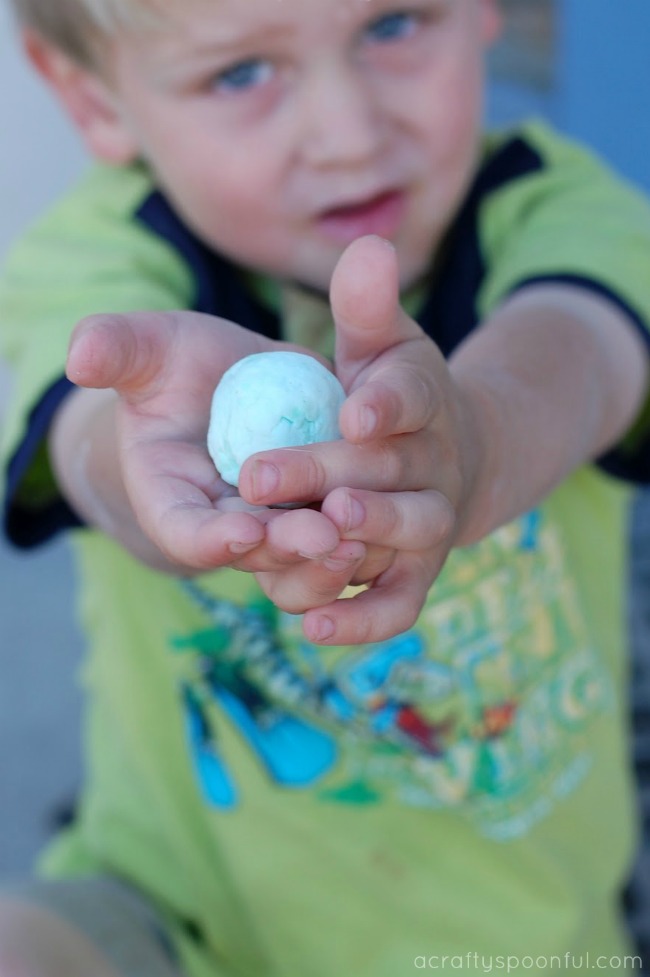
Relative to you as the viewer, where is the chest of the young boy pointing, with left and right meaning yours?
facing the viewer
